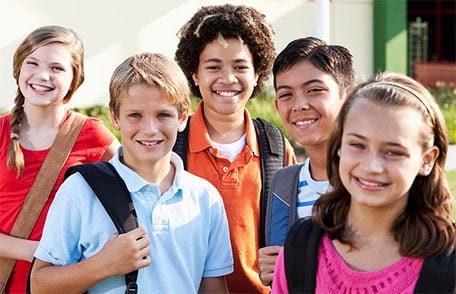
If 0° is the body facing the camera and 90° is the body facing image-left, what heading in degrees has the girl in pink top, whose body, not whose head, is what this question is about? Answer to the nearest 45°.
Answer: approximately 0°

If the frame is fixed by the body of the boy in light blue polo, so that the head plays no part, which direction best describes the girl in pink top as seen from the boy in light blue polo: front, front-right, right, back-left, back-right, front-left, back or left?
front-left

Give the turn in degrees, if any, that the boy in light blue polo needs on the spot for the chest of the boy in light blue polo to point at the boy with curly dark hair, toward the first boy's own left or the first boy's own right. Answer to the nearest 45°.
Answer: approximately 135° to the first boy's own left

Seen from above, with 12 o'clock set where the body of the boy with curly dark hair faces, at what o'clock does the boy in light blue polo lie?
The boy in light blue polo is roughly at 1 o'clock from the boy with curly dark hair.

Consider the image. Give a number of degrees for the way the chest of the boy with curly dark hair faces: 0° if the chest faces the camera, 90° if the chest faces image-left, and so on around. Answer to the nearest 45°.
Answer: approximately 0°

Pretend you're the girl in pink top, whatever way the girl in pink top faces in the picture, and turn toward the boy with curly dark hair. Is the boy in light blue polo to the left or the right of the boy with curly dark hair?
left

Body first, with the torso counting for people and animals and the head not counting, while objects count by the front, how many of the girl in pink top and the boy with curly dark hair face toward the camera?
2

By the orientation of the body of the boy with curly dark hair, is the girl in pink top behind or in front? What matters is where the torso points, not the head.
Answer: in front
